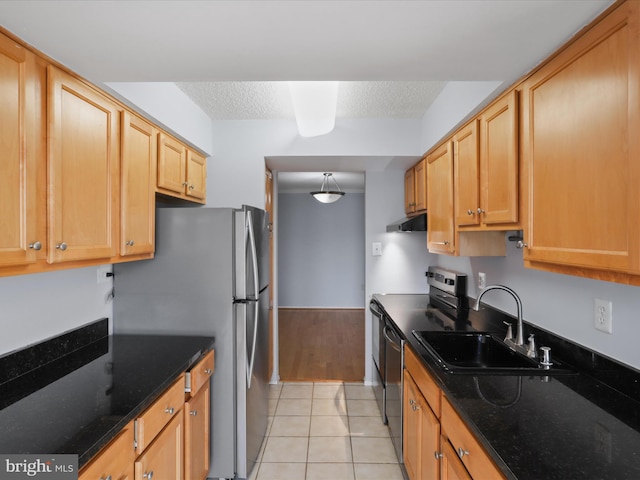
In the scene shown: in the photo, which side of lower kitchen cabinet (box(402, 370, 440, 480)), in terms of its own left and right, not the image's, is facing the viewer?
left

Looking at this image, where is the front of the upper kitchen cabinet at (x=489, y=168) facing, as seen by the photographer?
facing the viewer and to the left of the viewer

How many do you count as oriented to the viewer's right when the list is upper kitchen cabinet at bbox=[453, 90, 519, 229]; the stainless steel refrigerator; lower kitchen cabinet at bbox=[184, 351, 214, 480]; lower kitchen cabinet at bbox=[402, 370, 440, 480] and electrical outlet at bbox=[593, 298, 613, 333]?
2

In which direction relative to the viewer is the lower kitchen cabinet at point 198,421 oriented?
to the viewer's right

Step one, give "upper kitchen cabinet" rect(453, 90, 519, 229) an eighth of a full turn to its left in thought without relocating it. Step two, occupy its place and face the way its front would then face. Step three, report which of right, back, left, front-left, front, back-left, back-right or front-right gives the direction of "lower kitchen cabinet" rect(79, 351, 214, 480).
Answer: front-right

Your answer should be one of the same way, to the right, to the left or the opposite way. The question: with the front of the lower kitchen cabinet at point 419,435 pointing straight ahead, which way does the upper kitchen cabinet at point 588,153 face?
the same way

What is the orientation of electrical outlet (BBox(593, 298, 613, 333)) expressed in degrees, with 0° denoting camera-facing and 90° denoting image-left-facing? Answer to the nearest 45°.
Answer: approximately 45°

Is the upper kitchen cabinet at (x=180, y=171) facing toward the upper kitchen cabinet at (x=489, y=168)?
yes

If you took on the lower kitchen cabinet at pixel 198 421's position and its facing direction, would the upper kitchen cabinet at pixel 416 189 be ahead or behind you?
ahead

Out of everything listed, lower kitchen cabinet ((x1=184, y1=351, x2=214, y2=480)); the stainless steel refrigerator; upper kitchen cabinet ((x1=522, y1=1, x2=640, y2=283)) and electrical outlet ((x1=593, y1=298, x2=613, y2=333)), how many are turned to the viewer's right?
2

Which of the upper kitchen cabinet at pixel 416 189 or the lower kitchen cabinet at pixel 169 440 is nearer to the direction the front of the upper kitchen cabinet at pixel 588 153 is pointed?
the lower kitchen cabinet

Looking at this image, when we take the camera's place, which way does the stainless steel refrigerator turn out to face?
facing to the right of the viewer

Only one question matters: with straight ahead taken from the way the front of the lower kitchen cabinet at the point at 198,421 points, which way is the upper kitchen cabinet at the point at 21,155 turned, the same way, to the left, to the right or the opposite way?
the same way

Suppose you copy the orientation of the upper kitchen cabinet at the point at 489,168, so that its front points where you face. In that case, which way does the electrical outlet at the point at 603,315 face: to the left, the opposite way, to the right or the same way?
the same way

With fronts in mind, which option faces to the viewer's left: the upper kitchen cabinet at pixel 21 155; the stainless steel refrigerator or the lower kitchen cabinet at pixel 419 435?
the lower kitchen cabinet

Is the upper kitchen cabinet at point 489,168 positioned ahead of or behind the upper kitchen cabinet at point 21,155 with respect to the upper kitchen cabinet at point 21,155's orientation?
ahead

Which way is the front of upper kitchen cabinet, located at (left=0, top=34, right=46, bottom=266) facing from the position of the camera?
facing the viewer and to the right of the viewer
